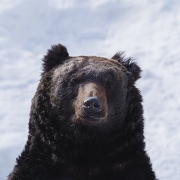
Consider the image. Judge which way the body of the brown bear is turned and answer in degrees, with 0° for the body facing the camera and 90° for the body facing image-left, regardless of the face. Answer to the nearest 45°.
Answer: approximately 0°
